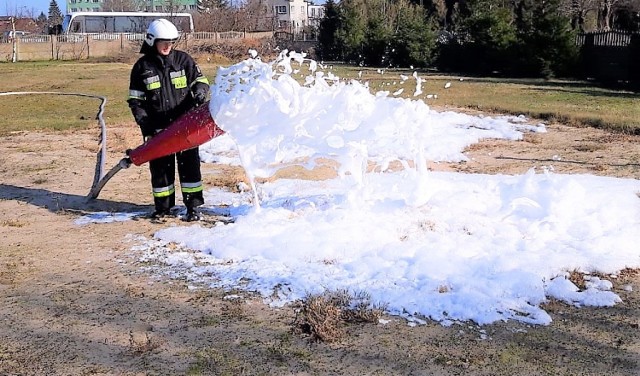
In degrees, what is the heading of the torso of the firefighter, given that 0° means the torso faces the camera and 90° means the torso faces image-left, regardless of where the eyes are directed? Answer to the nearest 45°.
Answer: approximately 0°

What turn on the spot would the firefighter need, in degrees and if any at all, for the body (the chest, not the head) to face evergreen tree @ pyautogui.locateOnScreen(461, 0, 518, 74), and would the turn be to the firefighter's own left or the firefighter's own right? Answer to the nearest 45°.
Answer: approximately 135° to the firefighter's own left

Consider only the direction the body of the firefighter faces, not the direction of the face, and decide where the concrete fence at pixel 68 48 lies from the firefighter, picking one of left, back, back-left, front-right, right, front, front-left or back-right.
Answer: back

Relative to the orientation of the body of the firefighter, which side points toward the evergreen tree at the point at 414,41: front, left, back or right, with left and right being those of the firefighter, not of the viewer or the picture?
back

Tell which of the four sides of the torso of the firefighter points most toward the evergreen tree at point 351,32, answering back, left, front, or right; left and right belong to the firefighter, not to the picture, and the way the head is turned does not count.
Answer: back

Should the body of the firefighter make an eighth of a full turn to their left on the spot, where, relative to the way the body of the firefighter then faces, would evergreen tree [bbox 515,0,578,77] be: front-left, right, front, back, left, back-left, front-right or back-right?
left

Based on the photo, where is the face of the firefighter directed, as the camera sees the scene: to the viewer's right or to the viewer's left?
to the viewer's right

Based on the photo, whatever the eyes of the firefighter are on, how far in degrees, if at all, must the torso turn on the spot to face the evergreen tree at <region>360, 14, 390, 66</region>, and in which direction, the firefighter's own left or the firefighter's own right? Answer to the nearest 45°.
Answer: approximately 180°

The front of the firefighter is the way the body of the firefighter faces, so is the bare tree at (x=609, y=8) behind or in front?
behind

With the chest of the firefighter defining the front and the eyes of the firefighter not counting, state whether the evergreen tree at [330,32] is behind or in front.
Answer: behind
